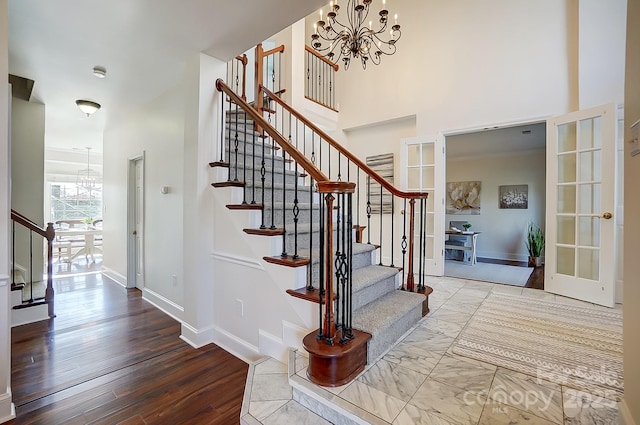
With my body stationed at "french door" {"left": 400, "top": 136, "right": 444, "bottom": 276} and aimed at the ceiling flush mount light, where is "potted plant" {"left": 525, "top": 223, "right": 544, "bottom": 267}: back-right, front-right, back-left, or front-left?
back-right

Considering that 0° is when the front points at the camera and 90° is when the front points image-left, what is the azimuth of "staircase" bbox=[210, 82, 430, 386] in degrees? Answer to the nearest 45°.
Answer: approximately 315°

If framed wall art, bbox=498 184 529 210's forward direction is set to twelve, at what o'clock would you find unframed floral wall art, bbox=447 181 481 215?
unframed floral wall art, bbox=447 181 481 215 is roughly at 3 o'clock from framed wall art, bbox=498 184 529 210.

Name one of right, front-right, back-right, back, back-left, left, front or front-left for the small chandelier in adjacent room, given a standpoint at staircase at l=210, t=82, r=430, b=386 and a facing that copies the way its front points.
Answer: back

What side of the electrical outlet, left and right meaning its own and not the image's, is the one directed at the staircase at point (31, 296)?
right

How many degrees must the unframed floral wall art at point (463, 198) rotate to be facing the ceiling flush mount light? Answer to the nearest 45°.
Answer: approximately 45° to its right

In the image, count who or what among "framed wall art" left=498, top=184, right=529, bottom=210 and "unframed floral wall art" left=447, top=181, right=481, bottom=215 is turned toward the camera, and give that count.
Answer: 2

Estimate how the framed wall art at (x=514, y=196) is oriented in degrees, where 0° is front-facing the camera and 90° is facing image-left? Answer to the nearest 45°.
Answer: approximately 0°

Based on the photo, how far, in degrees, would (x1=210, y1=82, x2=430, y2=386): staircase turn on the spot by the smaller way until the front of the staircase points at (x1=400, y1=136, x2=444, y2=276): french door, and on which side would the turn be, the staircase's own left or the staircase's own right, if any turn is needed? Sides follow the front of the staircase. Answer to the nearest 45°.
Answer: approximately 90° to the staircase's own left
